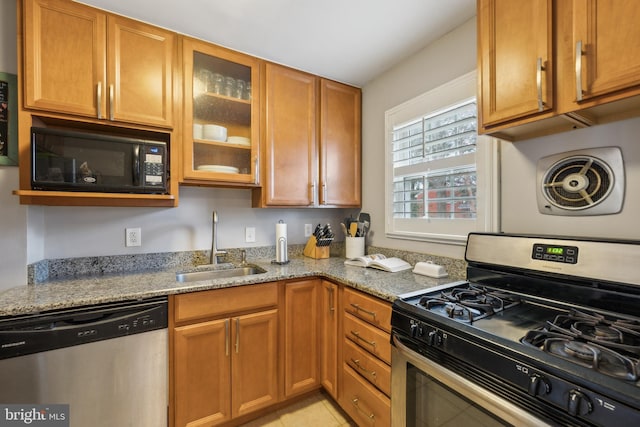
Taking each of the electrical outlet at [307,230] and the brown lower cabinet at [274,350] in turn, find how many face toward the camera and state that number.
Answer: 2

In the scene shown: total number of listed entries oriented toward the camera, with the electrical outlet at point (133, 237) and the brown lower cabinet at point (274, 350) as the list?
2

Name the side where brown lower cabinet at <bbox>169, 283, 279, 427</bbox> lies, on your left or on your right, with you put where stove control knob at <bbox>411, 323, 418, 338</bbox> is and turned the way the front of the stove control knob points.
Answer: on your right

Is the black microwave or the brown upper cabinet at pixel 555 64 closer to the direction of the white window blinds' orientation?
the black microwave

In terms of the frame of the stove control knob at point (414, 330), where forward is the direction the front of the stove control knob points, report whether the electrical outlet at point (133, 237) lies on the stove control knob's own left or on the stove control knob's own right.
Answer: on the stove control knob's own right

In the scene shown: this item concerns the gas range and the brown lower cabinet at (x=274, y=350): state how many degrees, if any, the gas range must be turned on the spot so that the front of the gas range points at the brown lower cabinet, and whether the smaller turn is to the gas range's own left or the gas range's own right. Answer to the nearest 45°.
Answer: approximately 45° to the gas range's own right

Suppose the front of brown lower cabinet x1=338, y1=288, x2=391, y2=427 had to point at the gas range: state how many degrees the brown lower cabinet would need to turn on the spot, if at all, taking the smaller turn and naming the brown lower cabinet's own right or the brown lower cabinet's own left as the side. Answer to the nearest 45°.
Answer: approximately 90° to the brown lower cabinet's own left

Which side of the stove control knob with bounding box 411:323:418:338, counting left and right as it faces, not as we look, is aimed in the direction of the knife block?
right

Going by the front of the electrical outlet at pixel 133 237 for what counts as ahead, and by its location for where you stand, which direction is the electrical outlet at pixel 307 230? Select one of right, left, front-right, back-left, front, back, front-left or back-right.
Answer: left
